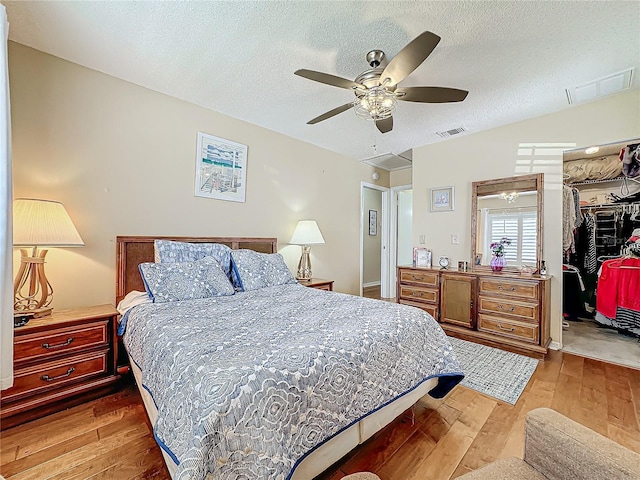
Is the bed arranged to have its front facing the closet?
no

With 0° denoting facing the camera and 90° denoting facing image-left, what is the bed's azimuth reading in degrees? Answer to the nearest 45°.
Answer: approximately 315°

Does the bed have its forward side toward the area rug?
no

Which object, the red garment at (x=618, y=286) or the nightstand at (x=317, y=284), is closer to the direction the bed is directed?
the red garment

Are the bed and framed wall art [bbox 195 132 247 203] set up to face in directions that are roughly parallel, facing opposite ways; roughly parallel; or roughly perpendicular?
roughly parallel

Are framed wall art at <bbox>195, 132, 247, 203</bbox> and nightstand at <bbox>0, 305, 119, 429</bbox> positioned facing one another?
no

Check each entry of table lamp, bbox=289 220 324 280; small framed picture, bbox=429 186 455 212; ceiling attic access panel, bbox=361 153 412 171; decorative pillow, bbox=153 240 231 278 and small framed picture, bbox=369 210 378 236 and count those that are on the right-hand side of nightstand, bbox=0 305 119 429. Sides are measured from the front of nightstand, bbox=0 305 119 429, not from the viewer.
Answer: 0

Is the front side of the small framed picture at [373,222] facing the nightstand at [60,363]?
no

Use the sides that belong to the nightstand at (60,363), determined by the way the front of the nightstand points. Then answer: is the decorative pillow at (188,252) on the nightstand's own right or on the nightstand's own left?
on the nightstand's own left

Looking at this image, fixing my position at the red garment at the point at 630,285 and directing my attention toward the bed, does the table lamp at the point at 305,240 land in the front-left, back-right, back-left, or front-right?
front-right

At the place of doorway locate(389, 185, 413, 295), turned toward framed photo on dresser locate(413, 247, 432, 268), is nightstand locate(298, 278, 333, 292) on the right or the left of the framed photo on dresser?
right

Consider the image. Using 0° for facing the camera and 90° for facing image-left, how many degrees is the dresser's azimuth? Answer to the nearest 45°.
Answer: approximately 45°

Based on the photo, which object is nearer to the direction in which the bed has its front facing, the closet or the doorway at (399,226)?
the closet

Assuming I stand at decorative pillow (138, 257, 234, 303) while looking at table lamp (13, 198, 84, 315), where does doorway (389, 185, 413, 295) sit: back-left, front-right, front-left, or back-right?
back-right

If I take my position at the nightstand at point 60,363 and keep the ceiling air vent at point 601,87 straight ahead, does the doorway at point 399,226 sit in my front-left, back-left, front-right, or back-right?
front-left

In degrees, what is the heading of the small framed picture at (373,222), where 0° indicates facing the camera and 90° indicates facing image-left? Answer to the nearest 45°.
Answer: approximately 315°

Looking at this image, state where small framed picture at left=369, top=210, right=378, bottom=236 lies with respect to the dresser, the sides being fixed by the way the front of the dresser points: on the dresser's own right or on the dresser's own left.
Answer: on the dresser's own right

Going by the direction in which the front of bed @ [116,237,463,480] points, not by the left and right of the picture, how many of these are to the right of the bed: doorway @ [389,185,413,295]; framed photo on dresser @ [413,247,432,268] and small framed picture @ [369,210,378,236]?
0
